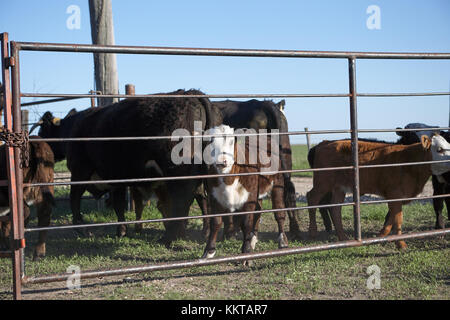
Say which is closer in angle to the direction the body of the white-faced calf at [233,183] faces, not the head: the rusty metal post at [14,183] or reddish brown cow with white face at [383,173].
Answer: the rusty metal post

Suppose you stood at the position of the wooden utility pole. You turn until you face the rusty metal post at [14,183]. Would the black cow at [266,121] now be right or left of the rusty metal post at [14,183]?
left

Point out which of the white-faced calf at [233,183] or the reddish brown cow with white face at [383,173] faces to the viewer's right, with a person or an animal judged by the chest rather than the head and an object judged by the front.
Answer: the reddish brown cow with white face

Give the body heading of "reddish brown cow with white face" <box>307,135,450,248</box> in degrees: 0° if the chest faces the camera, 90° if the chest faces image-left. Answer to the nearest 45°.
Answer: approximately 270°

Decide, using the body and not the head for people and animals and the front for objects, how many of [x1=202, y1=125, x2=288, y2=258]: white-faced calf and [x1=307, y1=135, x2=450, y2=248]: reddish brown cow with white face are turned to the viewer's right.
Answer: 1

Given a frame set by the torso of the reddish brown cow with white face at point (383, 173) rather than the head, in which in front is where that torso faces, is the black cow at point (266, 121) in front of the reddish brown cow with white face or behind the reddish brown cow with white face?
behind

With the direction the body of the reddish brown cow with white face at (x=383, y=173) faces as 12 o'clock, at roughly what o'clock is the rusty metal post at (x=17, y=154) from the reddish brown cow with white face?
The rusty metal post is roughly at 4 o'clock from the reddish brown cow with white face.

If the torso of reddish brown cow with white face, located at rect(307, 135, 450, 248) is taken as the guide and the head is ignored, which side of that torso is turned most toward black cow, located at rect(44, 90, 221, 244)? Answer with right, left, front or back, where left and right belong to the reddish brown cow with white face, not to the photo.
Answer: back
